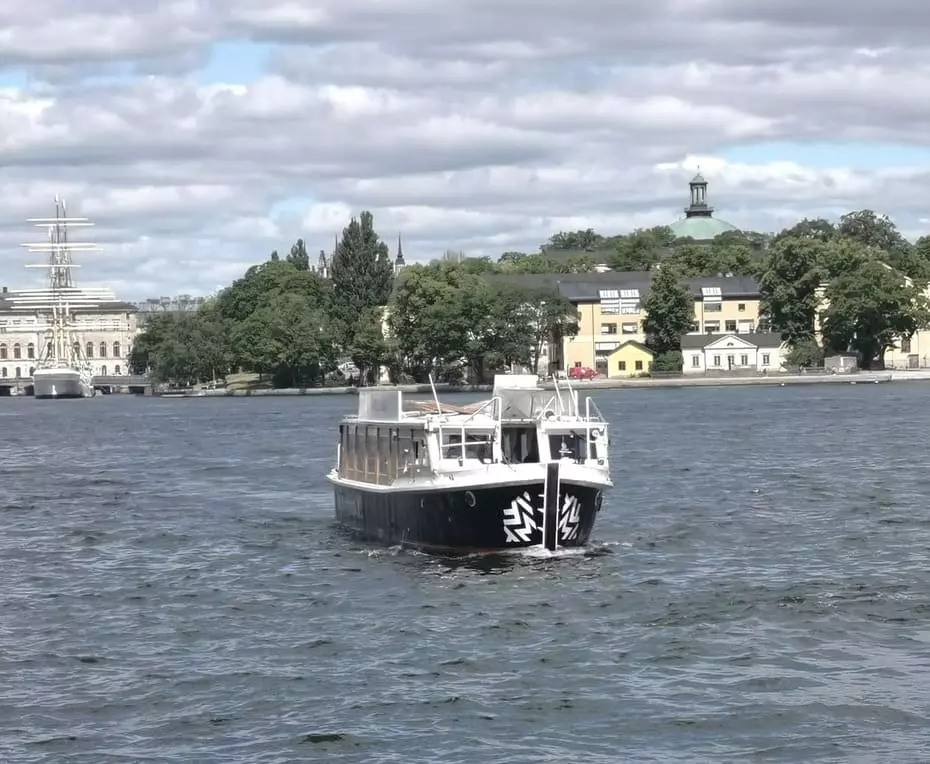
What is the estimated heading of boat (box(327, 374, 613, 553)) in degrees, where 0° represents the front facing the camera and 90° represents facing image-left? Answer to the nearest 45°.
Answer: approximately 315°
